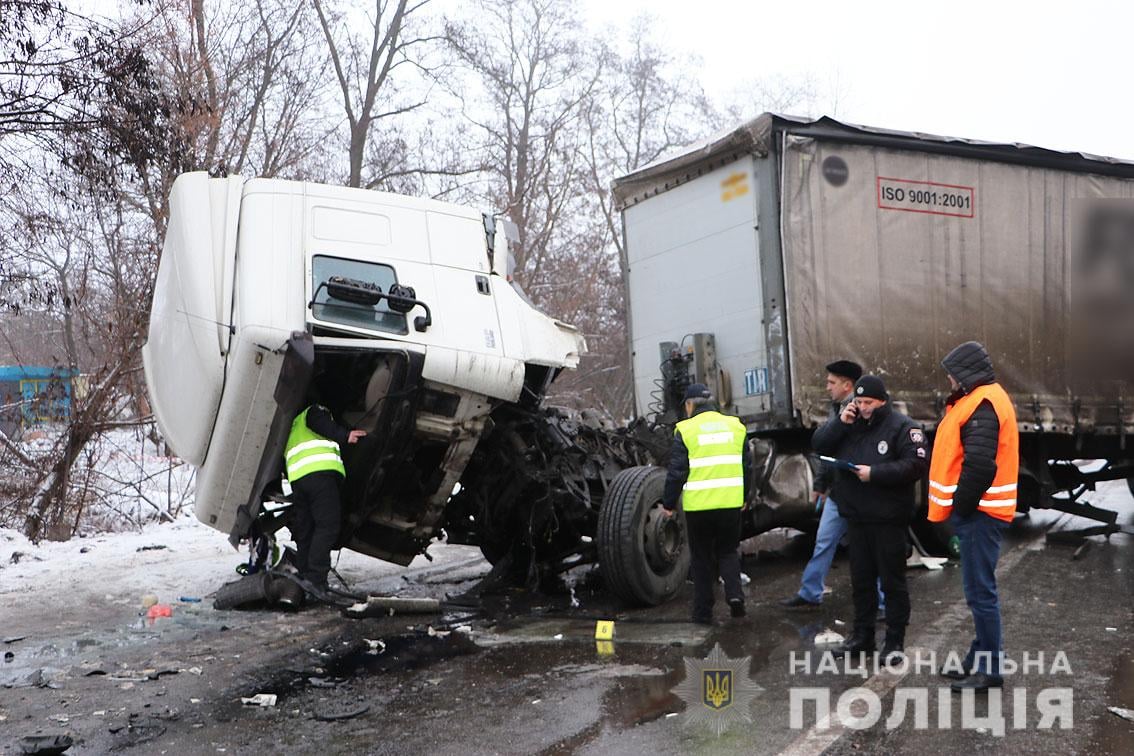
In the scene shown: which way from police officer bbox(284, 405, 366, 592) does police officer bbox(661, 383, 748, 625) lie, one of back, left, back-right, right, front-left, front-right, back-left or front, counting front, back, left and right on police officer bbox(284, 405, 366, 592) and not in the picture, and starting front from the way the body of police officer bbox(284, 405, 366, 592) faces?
front-right

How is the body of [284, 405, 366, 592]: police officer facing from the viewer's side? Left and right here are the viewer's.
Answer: facing away from the viewer and to the right of the viewer

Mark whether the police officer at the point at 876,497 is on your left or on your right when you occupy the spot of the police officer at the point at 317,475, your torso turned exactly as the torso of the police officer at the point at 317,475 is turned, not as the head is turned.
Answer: on your right

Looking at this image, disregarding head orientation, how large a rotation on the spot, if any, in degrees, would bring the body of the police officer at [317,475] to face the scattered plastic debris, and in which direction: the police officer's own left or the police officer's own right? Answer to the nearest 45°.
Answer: approximately 135° to the police officer's own right

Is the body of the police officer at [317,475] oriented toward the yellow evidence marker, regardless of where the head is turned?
no

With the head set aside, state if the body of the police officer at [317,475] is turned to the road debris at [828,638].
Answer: no

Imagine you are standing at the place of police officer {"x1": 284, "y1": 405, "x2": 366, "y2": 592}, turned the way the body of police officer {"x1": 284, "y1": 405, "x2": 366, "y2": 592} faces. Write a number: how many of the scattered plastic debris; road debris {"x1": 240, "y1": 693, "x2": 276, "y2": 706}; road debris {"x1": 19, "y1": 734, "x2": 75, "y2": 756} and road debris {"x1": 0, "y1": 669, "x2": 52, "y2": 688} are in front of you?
0

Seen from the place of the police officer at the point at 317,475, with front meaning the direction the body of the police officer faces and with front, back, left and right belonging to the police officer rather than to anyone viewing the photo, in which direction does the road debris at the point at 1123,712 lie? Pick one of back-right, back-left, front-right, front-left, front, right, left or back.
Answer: right

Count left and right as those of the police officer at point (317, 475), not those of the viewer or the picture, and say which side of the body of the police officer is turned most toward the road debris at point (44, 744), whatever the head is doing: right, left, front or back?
back

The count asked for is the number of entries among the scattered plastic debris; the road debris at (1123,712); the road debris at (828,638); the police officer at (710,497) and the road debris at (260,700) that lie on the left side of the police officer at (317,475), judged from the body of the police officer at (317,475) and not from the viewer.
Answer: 0

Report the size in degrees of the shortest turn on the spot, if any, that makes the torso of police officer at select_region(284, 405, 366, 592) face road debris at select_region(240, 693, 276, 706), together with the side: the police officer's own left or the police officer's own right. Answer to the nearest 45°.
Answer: approximately 135° to the police officer's own right

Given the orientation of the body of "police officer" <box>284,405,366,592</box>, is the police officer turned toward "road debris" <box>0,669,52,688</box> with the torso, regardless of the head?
no

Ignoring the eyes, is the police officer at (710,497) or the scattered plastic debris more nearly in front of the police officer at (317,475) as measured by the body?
the police officer
